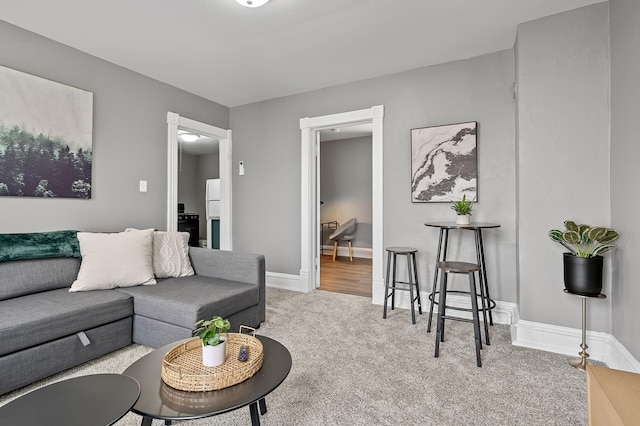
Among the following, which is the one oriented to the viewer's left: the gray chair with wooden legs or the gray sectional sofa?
the gray chair with wooden legs

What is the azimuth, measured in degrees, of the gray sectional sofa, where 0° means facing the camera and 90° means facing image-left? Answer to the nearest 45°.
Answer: approximately 315°

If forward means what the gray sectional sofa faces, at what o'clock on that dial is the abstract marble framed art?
The abstract marble framed art is roughly at 11 o'clock from the gray sectional sofa.

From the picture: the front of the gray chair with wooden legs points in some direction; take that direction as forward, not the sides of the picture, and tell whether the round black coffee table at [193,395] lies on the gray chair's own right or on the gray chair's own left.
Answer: on the gray chair's own left

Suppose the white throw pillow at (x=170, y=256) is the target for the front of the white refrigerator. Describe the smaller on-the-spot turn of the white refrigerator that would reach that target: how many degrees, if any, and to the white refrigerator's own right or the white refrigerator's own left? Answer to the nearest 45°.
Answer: approximately 45° to the white refrigerator's own left

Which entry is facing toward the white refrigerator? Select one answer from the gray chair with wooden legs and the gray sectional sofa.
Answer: the gray chair with wooden legs

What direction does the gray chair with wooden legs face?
to the viewer's left

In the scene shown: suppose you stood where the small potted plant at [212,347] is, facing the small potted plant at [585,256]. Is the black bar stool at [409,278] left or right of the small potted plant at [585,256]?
left

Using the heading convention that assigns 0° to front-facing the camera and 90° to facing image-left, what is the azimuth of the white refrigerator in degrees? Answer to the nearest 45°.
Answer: approximately 45°

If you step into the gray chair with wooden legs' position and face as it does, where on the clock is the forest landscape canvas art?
The forest landscape canvas art is roughly at 10 o'clock from the gray chair with wooden legs.

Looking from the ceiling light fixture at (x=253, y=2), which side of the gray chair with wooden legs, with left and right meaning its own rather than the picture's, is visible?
left

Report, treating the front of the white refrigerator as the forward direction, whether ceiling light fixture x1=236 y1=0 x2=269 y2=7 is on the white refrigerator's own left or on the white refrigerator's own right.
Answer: on the white refrigerator's own left

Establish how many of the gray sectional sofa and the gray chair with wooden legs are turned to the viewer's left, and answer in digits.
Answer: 1

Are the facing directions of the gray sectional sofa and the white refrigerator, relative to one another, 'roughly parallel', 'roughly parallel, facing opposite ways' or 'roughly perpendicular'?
roughly perpendicular

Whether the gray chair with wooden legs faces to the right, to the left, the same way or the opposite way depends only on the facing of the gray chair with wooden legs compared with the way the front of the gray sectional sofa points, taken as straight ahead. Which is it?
the opposite way
